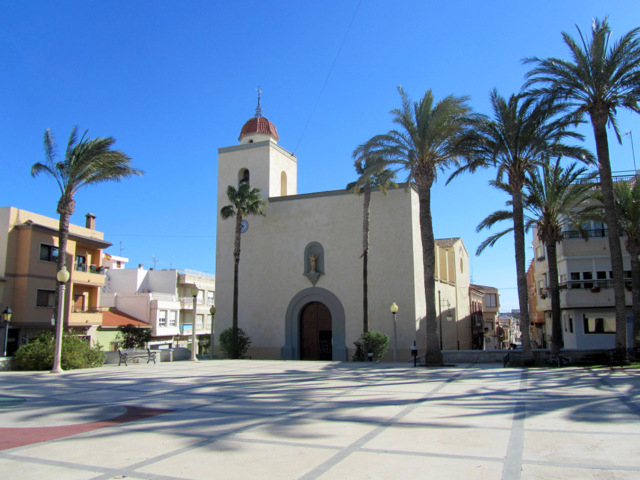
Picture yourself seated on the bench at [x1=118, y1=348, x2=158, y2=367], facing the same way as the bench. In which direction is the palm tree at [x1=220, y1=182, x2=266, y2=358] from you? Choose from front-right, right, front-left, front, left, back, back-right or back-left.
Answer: left

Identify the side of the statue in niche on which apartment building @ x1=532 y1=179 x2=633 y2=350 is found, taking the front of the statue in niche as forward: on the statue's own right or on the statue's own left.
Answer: on the statue's own left

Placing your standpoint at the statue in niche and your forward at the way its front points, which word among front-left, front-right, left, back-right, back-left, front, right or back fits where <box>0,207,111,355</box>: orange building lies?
right

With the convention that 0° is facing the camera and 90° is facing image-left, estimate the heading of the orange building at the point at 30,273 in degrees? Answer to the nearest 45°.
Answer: approximately 315°

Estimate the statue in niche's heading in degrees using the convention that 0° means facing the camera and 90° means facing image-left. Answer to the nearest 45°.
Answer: approximately 0°

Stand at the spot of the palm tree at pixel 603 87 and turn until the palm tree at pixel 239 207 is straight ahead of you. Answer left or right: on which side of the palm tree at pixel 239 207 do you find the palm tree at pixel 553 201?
right

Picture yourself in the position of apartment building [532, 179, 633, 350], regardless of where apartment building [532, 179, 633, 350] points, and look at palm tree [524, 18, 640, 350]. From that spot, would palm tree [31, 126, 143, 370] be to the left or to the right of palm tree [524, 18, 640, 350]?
right

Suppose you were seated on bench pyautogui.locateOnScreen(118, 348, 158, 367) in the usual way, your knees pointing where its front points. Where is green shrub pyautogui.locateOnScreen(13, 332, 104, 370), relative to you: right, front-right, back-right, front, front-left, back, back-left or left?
right

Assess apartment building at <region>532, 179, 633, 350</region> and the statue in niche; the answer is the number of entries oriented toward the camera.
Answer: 2

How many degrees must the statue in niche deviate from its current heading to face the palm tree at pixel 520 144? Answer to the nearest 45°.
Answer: approximately 45° to its left

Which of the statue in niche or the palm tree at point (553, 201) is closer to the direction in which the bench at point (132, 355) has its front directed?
the palm tree

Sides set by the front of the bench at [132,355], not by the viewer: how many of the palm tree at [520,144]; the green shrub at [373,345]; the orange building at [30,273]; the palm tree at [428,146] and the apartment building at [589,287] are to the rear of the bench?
1
